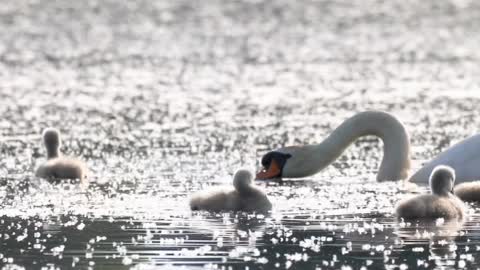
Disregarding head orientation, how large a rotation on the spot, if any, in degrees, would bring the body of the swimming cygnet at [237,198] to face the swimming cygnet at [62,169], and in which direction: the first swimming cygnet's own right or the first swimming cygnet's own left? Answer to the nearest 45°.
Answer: approximately 135° to the first swimming cygnet's own left

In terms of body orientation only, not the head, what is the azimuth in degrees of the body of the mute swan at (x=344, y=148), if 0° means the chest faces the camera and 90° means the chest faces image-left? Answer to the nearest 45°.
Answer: approximately 90°

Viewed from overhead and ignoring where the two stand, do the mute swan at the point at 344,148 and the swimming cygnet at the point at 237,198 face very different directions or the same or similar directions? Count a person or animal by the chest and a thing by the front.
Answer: very different directions

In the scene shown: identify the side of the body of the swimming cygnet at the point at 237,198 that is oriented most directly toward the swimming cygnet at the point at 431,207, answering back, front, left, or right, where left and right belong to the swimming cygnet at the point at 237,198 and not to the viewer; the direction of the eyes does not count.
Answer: front

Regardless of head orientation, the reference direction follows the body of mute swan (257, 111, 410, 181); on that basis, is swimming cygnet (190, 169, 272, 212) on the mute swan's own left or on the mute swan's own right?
on the mute swan's own left

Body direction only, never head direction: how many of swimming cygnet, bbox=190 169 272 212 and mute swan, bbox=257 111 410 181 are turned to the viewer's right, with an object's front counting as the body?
1

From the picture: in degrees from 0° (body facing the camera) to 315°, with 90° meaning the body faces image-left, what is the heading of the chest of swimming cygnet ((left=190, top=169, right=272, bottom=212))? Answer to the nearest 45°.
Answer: approximately 270°

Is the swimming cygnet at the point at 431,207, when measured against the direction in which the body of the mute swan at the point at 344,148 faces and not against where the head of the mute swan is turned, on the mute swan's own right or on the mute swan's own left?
on the mute swan's own left

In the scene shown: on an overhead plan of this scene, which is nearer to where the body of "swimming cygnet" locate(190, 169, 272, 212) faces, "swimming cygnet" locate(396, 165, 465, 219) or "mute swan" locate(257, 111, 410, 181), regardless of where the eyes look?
the swimming cygnet

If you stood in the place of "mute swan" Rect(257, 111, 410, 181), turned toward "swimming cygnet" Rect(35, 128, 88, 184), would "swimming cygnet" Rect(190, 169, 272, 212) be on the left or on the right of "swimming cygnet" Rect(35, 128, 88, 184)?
left

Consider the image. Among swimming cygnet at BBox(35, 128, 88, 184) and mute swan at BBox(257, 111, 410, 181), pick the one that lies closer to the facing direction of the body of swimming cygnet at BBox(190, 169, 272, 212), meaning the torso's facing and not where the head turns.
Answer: the mute swan

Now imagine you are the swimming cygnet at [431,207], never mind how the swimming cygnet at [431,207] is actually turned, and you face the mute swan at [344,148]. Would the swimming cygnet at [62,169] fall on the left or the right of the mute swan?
left
